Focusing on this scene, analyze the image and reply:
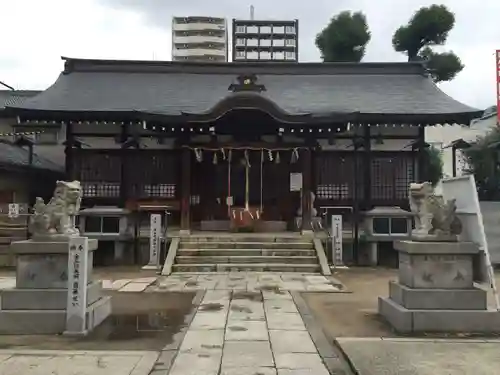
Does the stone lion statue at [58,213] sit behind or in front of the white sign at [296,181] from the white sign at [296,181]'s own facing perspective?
in front

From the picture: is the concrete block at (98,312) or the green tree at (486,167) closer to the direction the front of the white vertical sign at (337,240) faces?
the concrete block

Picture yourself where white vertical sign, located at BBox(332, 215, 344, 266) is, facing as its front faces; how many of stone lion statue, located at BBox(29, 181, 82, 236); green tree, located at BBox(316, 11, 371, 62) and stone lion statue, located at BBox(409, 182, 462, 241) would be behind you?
1

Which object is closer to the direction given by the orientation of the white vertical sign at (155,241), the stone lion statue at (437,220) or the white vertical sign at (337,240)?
the stone lion statue

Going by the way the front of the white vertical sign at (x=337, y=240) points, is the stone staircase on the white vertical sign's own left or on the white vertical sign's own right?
on the white vertical sign's own right

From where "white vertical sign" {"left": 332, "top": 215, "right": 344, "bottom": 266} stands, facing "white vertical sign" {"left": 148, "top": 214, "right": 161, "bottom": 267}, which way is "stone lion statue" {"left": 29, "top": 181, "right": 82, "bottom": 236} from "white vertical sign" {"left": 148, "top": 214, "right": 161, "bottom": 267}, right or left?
left

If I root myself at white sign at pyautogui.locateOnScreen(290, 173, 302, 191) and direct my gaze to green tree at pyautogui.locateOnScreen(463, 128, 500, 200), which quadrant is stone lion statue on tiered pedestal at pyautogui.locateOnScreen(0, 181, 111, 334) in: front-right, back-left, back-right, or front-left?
back-right

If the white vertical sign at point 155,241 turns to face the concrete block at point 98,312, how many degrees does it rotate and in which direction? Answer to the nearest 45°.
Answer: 0° — it already faces it

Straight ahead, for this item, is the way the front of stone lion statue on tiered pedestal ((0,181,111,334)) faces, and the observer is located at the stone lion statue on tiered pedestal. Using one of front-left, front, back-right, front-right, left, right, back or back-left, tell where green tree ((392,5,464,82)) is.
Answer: front-left

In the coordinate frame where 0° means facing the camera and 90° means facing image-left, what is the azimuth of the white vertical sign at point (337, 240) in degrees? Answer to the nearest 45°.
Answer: approximately 0°

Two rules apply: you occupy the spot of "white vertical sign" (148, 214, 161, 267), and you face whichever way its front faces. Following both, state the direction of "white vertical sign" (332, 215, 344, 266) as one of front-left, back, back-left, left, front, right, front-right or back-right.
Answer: left

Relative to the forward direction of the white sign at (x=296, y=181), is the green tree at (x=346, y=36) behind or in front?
behind
